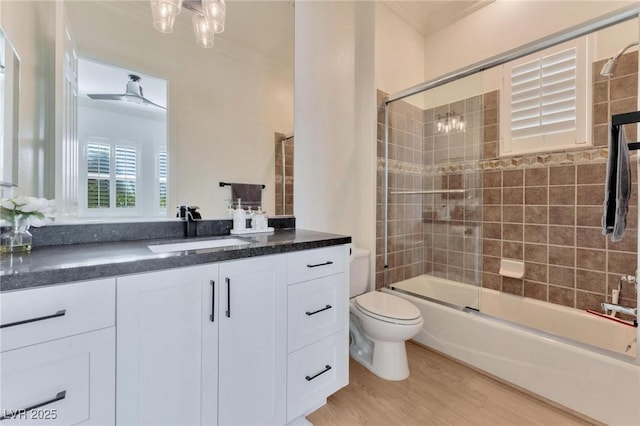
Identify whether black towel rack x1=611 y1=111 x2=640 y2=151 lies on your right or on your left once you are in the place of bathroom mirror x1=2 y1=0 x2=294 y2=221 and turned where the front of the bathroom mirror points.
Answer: on your left

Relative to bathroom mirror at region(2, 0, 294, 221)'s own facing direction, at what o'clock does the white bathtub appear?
The white bathtub is roughly at 10 o'clock from the bathroom mirror.

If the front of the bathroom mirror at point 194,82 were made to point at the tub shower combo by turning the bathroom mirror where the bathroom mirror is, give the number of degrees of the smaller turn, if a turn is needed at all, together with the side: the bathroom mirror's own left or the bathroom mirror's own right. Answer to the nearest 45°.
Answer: approximately 90° to the bathroom mirror's own left
